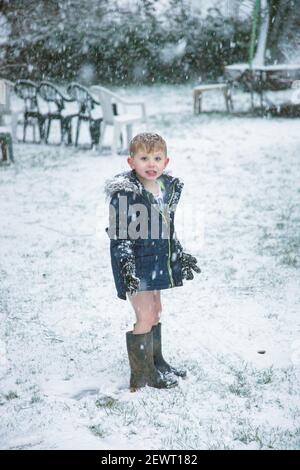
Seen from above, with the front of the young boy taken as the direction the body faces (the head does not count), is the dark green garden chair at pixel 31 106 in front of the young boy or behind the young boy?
behind

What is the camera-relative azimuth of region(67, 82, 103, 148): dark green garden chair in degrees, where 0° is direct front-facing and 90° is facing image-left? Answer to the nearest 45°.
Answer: approximately 315°

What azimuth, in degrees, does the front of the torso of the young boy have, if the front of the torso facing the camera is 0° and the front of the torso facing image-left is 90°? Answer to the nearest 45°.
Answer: approximately 315°

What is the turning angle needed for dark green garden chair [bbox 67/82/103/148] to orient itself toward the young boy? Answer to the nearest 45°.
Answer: approximately 45° to its right

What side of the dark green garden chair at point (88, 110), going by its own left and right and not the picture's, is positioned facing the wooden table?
left

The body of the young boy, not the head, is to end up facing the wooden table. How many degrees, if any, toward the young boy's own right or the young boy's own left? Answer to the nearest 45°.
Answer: approximately 135° to the young boy's own left
